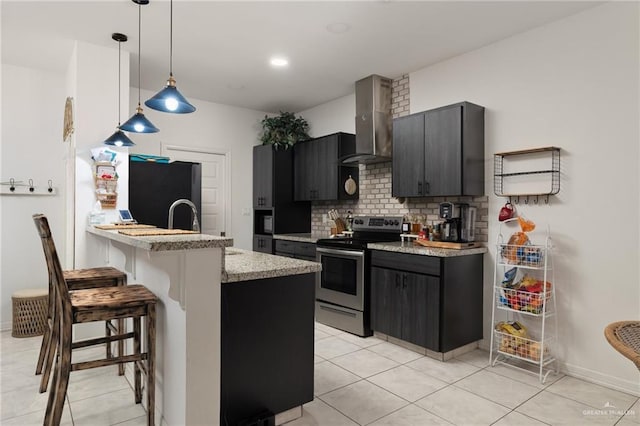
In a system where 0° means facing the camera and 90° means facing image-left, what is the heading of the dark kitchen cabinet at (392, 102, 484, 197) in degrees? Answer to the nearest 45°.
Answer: approximately 45°

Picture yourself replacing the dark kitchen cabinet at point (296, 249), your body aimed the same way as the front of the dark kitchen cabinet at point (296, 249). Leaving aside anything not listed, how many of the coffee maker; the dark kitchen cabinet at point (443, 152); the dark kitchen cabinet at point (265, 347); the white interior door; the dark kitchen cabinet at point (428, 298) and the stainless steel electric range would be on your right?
1

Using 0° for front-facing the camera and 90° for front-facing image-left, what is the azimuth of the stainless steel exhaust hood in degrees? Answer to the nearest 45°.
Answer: approximately 45°

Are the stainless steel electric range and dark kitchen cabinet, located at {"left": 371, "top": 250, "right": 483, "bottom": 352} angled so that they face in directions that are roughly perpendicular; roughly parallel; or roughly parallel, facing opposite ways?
roughly parallel

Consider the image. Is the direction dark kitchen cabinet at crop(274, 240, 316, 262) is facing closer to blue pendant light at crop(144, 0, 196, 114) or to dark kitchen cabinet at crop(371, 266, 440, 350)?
the blue pendant light

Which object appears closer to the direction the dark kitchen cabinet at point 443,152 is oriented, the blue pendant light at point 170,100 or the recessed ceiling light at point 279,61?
the blue pendant light

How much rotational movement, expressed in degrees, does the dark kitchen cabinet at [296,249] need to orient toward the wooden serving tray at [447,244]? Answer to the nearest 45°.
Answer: approximately 90° to its left

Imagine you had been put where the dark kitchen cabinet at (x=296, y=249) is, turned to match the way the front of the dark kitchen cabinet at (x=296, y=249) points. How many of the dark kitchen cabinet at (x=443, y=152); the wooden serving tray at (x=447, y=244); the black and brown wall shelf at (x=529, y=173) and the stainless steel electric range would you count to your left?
4

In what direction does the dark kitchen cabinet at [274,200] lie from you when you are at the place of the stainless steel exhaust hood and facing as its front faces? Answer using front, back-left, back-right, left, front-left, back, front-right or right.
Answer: right

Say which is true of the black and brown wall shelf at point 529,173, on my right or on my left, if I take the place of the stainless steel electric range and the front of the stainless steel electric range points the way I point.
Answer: on my left

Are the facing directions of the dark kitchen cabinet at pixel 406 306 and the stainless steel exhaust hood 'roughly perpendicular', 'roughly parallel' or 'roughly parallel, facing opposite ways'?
roughly parallel

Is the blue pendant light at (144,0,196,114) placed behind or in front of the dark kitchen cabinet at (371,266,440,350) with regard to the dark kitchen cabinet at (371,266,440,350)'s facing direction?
in front

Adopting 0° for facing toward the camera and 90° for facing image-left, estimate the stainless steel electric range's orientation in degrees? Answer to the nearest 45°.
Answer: approximately 45°

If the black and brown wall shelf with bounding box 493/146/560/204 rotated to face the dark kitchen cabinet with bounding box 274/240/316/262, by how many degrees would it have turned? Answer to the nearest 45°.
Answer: approximately 45° to its right

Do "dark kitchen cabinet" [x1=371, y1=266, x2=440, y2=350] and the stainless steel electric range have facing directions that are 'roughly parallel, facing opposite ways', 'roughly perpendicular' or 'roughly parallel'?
roughly parallel

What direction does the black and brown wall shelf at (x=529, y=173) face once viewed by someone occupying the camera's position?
facing the viewer and to the left of the viewer
